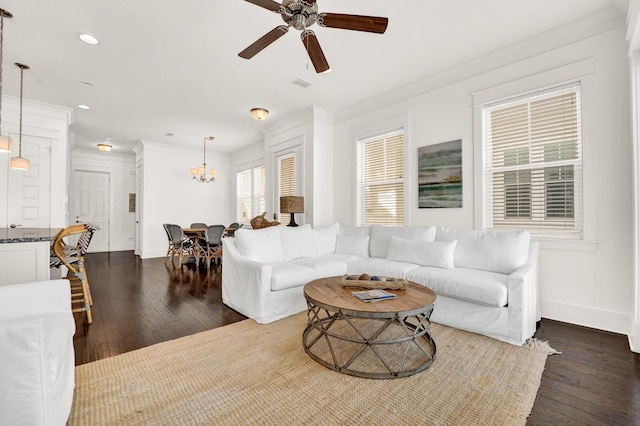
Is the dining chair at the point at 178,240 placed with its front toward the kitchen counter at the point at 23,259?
no

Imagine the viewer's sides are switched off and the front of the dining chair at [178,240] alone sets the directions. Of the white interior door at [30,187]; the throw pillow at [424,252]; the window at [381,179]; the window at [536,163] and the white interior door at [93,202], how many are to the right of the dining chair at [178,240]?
3

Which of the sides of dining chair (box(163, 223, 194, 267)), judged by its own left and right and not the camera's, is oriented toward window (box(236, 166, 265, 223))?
front

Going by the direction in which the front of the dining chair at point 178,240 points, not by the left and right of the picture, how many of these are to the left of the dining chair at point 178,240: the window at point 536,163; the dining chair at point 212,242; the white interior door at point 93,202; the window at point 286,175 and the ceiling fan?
1

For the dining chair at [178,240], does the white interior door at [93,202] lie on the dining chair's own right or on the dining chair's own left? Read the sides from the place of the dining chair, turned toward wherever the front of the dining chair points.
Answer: on the dining chair's own left

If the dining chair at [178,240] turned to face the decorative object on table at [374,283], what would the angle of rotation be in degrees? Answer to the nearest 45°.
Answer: approximately 135° to its right

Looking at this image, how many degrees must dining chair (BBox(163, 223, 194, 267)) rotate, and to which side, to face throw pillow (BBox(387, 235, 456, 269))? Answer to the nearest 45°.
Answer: approximately 90° to its right

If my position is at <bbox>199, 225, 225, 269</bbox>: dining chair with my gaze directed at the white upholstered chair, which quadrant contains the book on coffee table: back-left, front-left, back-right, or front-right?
front-left

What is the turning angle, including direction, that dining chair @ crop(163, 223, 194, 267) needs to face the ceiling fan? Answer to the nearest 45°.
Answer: approximately 135° to its right

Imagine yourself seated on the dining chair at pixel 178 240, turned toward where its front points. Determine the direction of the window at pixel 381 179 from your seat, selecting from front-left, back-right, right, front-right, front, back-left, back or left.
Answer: right

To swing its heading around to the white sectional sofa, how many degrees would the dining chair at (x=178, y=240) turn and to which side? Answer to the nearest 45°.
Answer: approximately 90° to its right

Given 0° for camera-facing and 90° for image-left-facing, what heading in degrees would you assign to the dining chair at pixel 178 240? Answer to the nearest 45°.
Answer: approximately 225°

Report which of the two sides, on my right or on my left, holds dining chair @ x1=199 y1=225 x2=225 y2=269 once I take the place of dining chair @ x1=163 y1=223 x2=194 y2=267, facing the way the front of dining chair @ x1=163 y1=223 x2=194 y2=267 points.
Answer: on my right

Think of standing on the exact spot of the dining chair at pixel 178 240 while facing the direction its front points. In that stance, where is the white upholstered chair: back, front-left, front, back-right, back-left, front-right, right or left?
back-right
